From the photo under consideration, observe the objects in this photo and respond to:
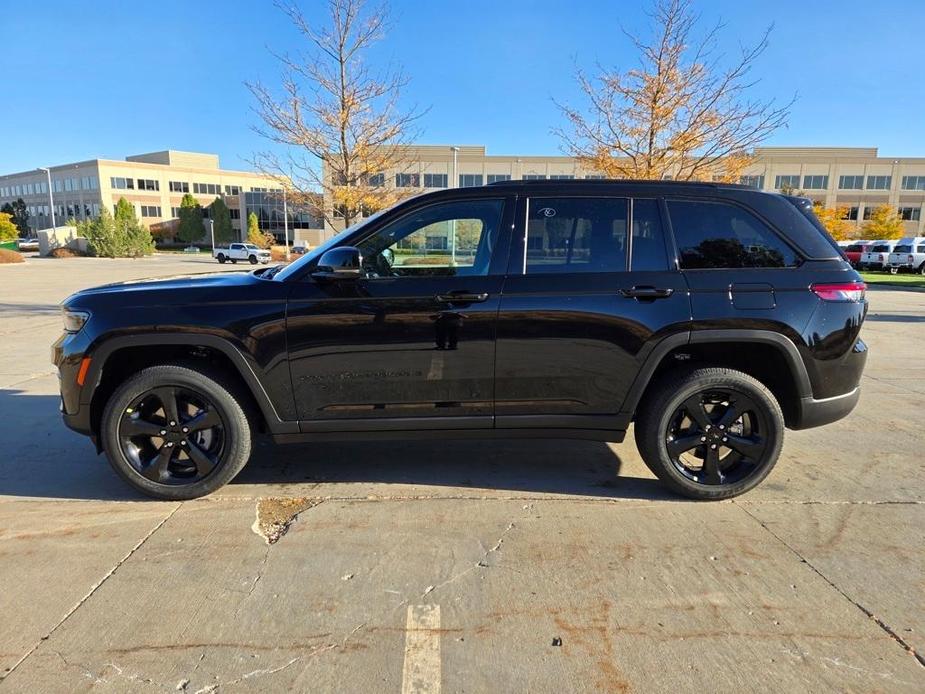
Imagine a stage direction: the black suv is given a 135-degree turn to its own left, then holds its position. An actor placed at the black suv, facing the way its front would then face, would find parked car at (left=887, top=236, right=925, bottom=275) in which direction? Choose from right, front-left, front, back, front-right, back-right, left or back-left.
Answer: left

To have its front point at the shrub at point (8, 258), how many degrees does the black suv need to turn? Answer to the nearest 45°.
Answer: approximately 45° to its right

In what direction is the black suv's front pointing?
to the viewer's left

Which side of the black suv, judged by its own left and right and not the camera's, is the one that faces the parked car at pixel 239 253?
right

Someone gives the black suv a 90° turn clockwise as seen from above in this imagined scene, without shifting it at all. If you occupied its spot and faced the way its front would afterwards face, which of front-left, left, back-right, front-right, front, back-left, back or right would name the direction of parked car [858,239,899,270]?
front-right
